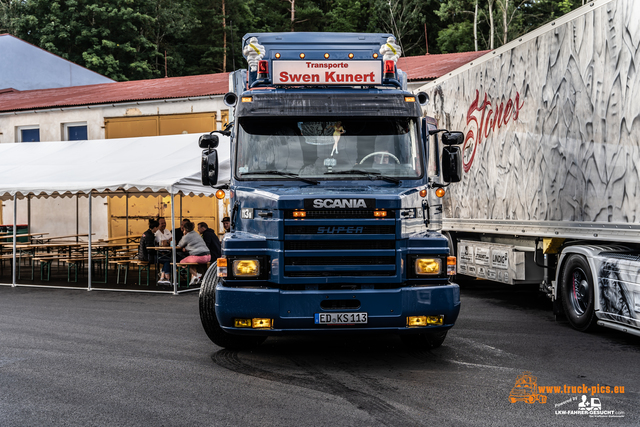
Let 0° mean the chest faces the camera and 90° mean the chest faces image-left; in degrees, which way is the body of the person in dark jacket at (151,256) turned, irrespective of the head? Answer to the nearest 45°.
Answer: approximately 270°

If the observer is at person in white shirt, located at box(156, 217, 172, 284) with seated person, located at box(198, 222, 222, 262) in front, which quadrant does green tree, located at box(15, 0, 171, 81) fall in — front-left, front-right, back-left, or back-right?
back-left

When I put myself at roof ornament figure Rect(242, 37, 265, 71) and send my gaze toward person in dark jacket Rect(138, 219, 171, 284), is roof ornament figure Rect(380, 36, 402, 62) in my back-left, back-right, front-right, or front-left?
back-right

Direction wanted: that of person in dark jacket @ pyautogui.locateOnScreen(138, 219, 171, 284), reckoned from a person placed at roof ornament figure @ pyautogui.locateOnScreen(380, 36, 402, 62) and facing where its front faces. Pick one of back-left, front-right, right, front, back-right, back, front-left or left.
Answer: back-right

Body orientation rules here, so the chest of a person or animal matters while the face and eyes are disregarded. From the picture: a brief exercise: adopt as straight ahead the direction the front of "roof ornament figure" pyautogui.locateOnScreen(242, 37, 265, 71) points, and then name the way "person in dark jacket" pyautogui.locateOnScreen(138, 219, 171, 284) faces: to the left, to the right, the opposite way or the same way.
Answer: to the left

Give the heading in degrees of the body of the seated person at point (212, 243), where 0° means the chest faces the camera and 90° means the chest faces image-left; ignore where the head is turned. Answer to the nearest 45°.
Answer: approximately 90°

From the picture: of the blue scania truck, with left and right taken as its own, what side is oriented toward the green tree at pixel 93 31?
back

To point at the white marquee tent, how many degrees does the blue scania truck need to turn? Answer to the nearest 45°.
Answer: approximately 135° to its right

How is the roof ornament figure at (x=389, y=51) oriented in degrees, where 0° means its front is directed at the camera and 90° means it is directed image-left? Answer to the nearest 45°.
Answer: approximately 0°

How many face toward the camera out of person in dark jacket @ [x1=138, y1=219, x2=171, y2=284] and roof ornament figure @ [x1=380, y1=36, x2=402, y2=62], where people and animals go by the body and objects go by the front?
1
